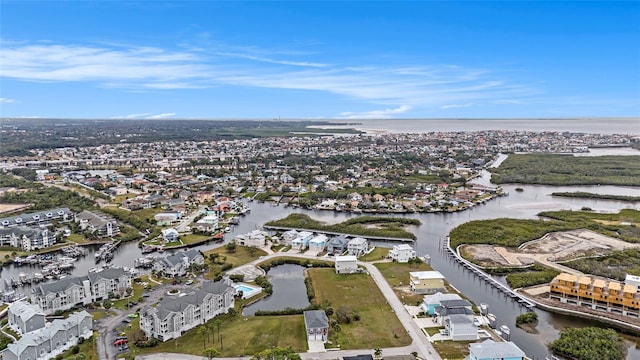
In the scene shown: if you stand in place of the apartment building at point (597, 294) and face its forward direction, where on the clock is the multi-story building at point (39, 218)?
The multi-story building is roughly at 3 o'clock from the apartment building.

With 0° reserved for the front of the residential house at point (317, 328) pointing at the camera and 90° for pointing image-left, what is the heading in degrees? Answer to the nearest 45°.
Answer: approximately 0°

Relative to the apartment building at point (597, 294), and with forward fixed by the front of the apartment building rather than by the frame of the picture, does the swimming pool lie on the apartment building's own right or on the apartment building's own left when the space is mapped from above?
on the apartment building's own right

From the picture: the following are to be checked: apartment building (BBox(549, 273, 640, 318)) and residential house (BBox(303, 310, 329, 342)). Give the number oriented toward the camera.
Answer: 2

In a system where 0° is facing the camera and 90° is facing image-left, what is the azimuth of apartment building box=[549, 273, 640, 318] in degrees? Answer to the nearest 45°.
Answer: approximately 0°

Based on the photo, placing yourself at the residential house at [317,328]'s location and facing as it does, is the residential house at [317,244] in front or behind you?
behind

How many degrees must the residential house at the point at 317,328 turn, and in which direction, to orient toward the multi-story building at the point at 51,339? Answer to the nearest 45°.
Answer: approximately 90° to its right

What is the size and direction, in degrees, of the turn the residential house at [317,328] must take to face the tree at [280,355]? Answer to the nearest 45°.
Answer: approximately 45° to its right

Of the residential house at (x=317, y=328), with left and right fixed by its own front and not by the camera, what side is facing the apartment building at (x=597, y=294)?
left

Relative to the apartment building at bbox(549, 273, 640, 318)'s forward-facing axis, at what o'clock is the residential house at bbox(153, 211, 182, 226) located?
The residential house is roughly at 3 o'clock from the apartment building.

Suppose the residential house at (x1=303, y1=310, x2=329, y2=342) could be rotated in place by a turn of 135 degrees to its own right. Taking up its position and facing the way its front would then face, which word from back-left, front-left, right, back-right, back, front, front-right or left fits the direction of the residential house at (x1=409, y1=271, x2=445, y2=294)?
right

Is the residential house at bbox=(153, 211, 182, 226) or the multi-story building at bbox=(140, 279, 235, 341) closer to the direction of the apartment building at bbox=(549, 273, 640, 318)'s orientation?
the multi-story building

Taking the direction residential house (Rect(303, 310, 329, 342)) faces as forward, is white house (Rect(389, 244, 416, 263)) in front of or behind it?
behind

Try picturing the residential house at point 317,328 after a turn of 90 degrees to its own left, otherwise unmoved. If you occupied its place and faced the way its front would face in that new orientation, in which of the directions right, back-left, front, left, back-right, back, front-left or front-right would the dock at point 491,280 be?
front-left

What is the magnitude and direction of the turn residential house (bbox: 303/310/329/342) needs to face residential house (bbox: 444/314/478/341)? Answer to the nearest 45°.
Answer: approximately 90° to its left

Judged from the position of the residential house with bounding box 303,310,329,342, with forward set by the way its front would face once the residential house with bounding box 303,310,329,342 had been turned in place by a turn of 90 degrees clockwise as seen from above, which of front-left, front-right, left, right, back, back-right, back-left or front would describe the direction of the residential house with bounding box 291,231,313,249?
right
